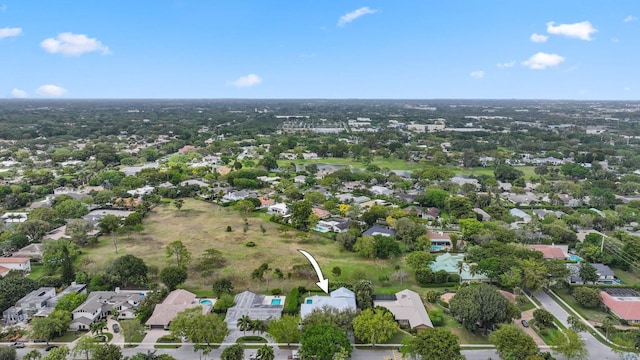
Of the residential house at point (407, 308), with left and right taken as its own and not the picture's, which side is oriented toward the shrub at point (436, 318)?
left

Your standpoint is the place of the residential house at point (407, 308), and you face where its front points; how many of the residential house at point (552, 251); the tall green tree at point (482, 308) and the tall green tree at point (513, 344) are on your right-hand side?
0

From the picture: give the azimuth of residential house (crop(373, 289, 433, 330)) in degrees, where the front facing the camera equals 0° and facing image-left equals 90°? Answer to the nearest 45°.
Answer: approximately 0°

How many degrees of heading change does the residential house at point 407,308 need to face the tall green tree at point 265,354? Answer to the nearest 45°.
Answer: approximately 45° to its right

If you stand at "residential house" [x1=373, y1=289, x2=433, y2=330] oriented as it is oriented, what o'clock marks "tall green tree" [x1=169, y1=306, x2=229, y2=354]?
The tall green tree is roughly at 2 o'clock from the residential house.

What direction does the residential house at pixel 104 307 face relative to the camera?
toward the camera

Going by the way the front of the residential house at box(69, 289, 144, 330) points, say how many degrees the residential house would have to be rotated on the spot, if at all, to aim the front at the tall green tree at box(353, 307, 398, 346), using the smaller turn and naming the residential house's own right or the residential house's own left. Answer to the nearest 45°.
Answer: approximately 45° to the residential house's own left

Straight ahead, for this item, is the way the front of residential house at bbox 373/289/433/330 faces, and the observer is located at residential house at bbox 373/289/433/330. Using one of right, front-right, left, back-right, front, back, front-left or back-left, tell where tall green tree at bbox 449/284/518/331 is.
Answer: left

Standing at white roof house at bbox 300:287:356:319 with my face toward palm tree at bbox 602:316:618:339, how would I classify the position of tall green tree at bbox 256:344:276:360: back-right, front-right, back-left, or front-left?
back-right

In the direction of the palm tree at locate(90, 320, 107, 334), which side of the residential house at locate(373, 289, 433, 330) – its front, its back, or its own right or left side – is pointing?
right

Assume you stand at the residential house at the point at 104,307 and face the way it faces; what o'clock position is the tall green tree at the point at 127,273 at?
The tall green tree is roughly at 7 o'clock from the residential house.

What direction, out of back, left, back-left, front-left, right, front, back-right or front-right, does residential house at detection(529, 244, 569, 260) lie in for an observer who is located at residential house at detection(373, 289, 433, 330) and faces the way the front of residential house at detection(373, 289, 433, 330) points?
back-left

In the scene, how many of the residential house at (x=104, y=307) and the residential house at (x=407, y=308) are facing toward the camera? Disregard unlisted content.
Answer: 2

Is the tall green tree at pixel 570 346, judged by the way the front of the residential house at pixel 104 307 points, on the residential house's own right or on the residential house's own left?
on the residential house's own left

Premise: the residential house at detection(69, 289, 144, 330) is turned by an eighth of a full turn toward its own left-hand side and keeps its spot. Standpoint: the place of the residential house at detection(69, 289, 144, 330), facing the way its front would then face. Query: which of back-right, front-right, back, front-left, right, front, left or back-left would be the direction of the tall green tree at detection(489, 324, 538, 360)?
front

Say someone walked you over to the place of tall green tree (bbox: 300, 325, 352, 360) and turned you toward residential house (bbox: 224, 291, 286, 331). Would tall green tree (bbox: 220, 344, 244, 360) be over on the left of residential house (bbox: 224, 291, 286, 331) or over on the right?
left

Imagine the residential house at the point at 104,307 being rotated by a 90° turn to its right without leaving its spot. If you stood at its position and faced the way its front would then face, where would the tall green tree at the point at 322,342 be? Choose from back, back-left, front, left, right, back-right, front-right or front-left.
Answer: back-left

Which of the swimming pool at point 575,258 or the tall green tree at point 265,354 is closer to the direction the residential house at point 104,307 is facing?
the tall green tree

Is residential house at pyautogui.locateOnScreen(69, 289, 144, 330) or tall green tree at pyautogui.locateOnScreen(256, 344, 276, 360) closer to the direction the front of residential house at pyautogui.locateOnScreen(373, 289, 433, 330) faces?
the tall green tree

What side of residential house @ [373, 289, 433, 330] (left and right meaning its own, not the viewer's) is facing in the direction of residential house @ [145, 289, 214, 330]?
right
